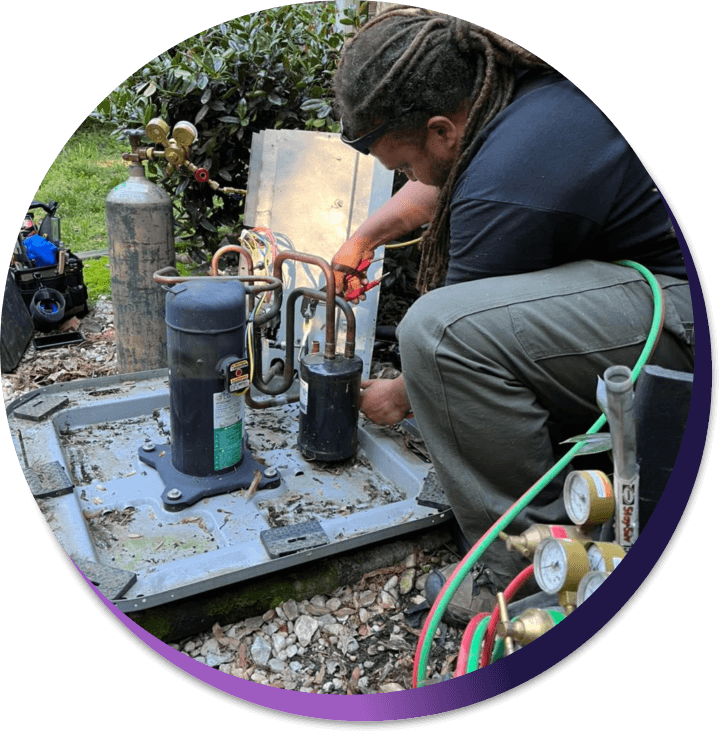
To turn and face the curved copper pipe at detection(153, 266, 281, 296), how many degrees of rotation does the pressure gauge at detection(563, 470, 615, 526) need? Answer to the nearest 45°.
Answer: approximately 90° to its right

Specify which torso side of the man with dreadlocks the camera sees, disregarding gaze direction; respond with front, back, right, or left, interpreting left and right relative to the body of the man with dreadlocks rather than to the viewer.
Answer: left

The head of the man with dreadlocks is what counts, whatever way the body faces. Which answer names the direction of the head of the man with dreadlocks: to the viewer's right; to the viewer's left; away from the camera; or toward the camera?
to the viewer's left

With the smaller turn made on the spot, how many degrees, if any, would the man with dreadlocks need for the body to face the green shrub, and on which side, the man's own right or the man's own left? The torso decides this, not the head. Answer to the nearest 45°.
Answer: approximately 45° to the man's own right

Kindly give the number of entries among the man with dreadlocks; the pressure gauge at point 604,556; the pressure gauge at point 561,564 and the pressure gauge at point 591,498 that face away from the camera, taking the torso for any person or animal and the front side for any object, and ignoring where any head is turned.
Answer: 0

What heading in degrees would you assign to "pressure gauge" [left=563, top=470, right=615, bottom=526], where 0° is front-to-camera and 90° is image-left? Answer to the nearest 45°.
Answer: approximately 45°

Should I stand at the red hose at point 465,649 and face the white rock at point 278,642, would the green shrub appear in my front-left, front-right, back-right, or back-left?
front-right

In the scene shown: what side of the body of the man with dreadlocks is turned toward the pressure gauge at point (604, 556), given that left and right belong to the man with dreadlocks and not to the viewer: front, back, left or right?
left

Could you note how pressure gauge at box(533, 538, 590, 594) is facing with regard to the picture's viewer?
facing the viewer and to the left of the viewer
